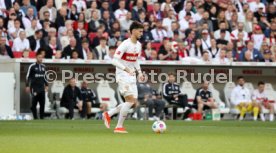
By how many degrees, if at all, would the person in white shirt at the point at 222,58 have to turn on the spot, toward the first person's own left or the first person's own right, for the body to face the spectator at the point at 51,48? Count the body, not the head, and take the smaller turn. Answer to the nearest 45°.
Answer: approximately 45° to the first person's own right

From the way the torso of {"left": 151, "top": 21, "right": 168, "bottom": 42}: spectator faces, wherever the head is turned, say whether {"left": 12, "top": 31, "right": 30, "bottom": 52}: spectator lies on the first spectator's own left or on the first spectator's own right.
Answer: on the first spectator's own right

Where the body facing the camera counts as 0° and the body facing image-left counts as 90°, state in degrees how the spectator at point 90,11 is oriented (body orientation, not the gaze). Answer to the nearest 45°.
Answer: approximately 0°

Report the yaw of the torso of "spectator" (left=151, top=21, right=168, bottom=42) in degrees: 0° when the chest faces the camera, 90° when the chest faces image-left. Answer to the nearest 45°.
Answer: approximately 0°

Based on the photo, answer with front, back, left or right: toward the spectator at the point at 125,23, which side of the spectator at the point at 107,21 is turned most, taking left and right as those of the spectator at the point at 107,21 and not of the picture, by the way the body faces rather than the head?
left
